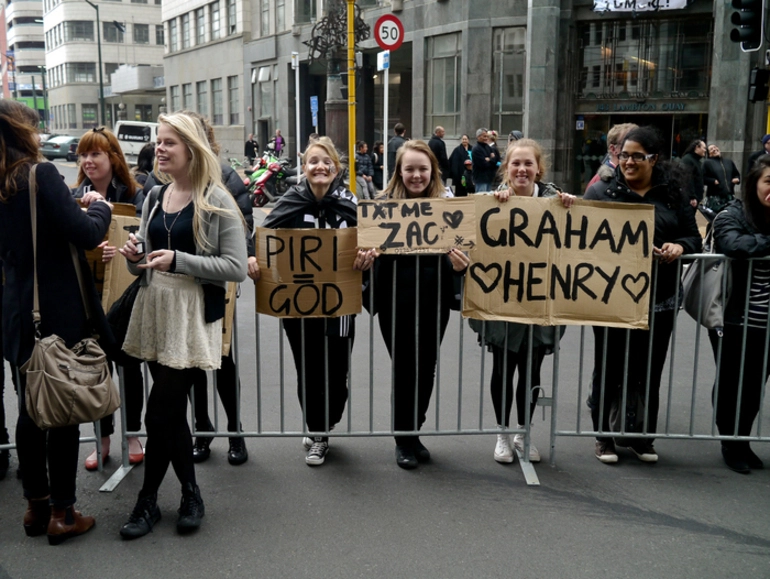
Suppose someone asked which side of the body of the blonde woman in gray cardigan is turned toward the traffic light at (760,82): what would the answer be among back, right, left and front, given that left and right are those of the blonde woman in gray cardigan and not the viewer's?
back

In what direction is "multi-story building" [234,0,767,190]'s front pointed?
toward the camera

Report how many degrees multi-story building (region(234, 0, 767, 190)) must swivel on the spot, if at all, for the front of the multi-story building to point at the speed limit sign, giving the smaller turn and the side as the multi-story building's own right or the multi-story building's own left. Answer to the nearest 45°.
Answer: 0° — it already faces it

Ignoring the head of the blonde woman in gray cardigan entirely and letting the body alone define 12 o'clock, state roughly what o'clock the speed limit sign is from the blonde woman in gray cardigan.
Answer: The speed limit sign is roughly at 5 o'clock from the blonde woman in gray cardigan.

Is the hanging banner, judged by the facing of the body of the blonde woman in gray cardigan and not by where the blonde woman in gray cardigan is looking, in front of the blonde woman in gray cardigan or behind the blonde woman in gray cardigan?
behind

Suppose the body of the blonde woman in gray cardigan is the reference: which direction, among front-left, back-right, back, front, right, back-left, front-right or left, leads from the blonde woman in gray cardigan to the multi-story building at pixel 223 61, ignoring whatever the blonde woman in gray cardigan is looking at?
back-right

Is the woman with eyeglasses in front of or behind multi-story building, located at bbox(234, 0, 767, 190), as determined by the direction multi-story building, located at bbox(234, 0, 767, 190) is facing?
in front

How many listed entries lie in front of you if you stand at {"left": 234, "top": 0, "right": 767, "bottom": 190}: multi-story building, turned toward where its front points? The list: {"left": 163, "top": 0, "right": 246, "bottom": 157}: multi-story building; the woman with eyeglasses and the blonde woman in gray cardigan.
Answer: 2

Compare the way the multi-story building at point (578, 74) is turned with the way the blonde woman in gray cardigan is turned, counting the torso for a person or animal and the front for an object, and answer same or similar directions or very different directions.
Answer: same or similar directions

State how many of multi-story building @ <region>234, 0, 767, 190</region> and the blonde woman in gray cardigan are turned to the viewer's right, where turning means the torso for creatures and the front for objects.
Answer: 0

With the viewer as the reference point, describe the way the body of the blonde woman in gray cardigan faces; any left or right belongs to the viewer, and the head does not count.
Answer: facing the viewer and to the left of the viewer

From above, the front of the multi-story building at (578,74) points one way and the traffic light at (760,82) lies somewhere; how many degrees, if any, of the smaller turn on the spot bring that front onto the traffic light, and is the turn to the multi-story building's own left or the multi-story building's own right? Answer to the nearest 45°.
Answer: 0° — it already faces it

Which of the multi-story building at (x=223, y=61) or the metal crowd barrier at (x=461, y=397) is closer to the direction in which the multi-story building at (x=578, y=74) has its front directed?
the metal crowd barrier

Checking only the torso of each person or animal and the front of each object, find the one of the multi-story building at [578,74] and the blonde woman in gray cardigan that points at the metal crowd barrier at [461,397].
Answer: the multi-story building

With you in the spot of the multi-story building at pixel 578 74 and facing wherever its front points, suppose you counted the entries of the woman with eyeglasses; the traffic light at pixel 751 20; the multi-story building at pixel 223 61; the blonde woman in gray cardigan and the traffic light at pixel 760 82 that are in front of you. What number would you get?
4
